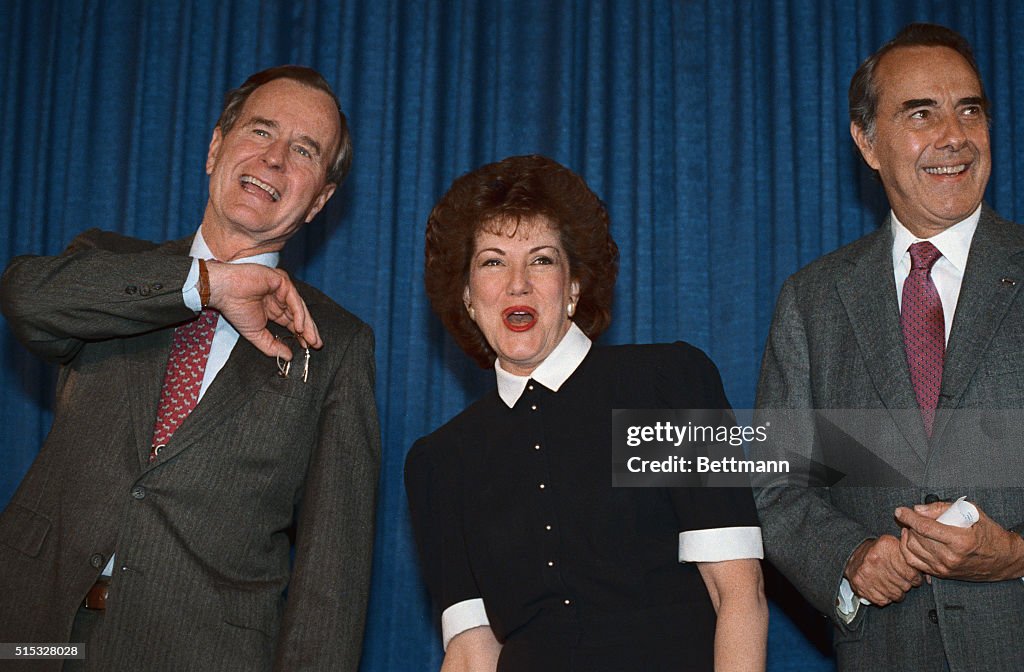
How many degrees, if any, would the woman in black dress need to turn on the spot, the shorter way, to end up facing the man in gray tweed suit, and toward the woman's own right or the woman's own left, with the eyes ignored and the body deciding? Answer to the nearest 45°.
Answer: approximately 90° to the woman's own left

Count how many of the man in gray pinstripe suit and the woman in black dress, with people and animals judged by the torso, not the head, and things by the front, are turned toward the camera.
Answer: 2

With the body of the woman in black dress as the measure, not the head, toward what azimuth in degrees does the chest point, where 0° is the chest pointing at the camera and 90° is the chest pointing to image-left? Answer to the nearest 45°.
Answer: approximately 0°

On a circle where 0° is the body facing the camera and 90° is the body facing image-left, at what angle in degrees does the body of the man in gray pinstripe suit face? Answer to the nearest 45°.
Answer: approximately 0°

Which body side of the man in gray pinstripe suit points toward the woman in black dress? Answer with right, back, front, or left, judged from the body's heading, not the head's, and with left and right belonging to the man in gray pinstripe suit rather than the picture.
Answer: left

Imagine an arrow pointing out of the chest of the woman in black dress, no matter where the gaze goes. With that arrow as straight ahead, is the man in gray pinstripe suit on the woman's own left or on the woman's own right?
on the woman's own right
